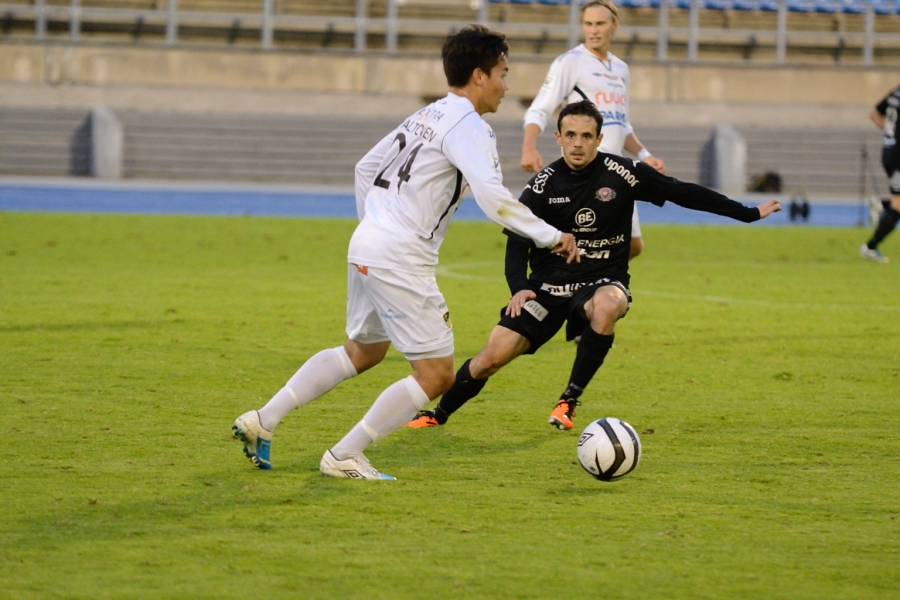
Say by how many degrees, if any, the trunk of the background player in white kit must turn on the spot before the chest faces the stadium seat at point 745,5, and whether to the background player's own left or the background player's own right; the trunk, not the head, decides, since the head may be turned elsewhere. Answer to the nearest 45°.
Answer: approximately 135° to the background player's own left

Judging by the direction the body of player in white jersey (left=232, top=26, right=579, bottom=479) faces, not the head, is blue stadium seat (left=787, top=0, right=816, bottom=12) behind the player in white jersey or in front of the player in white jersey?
in front

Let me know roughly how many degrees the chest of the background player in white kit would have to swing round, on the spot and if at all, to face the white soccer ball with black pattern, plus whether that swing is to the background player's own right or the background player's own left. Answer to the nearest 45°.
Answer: approximately 45° to the background player's own right

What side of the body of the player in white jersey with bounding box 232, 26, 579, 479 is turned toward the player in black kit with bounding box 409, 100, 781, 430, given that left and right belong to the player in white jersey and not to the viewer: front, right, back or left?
front

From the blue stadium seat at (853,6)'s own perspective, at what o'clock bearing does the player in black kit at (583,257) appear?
The player in black kit is roughly at 12 o'clock from the blue stadium seat.

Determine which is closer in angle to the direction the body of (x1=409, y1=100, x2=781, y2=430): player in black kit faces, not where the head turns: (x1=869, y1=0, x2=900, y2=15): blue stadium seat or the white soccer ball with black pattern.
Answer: the white soccer ball with black pattern

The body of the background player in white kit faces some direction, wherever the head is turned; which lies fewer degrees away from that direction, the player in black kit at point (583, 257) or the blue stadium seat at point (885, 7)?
the player in black kit

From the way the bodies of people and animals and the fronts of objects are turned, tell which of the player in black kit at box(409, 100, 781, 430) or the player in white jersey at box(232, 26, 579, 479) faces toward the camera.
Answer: the player in black kit

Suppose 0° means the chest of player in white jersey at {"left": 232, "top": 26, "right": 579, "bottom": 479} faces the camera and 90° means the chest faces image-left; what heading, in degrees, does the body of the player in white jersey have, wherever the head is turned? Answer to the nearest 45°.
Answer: approximately 225°

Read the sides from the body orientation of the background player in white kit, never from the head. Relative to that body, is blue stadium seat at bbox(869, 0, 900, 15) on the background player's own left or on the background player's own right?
on the background player's own left

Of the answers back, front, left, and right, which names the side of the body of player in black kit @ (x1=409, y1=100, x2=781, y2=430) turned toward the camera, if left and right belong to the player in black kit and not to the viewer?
front

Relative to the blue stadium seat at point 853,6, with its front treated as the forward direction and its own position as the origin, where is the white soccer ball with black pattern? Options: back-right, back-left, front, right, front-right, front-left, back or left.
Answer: front

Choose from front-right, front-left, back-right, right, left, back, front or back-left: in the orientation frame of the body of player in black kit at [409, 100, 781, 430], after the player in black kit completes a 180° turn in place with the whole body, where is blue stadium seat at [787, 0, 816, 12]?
front

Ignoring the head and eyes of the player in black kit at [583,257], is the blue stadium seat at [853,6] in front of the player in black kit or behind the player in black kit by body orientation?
behind

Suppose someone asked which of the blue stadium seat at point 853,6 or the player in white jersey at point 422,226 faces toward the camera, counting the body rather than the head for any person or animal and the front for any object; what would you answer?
the blue stadium seat

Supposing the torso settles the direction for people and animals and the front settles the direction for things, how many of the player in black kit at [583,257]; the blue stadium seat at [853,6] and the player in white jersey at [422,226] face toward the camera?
2

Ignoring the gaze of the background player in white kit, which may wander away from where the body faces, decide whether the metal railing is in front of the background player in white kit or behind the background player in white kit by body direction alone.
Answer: behind

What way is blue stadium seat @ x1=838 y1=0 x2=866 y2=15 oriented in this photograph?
toward the camera

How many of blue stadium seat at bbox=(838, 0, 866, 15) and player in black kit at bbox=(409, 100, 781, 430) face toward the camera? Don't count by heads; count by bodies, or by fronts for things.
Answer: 2

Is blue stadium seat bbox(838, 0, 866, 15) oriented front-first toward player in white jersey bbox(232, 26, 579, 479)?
yes

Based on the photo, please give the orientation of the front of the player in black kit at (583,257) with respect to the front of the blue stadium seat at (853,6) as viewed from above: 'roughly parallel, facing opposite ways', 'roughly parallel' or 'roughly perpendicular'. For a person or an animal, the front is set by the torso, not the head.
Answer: roughly parallel
